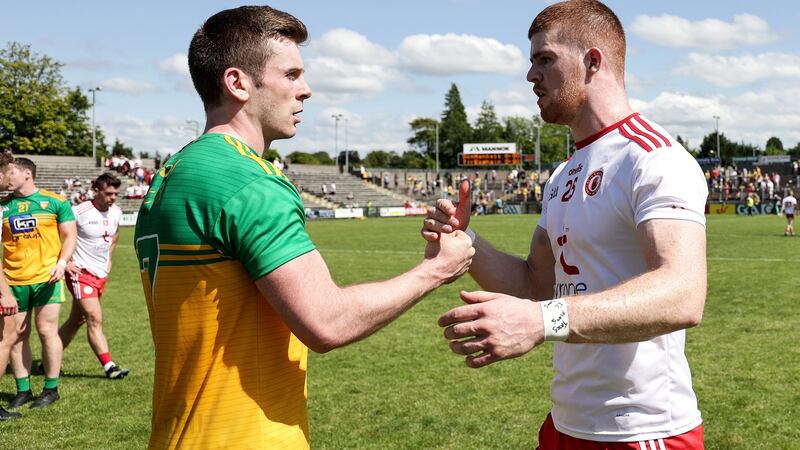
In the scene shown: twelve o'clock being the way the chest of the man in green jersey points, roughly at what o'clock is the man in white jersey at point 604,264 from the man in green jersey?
The man in white jersey is roughly at 1 o'clock from the man in green jersey.

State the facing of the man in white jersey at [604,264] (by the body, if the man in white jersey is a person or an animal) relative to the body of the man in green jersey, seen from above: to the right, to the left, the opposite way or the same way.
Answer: the opposite way

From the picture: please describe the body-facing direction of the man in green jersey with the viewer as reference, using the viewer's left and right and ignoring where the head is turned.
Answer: facing away from the viewer and to the right of the viewer

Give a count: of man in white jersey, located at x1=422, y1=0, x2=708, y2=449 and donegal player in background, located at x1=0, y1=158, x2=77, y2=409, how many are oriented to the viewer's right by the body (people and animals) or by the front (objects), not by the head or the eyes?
0

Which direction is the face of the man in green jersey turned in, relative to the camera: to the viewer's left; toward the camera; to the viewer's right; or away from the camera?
to the viewer's right

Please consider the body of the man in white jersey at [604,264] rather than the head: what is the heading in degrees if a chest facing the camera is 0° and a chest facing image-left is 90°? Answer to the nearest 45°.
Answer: approximately 45°

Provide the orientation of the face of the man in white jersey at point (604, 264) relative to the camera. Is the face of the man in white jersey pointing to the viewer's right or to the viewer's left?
to the viewer's left
